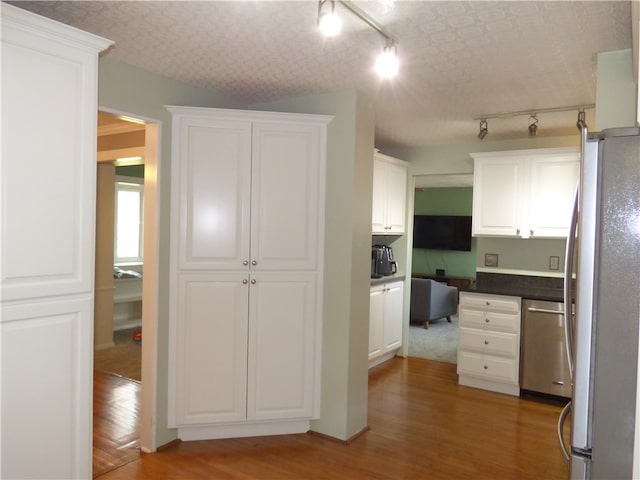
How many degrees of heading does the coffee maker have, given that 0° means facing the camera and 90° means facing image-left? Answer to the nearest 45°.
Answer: approximately 315°

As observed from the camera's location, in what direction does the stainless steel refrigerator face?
facing to the left of the viewer

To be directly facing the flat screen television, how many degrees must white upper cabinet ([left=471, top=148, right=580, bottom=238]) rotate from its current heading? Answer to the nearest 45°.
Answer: approximately 180°

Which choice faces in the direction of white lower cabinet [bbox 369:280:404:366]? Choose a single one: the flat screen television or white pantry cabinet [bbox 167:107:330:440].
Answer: the flat screen television

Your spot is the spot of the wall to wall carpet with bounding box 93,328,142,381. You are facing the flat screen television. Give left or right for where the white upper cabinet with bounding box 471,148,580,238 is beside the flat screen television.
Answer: right

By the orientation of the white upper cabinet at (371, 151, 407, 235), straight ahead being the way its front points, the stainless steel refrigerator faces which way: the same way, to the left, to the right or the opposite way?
the opposite way

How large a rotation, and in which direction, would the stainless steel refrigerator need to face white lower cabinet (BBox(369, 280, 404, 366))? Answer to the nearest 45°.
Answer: approximately 45° to its right

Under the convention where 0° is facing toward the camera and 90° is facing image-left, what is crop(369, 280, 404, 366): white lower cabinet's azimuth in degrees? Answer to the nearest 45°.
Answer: approximately 315°

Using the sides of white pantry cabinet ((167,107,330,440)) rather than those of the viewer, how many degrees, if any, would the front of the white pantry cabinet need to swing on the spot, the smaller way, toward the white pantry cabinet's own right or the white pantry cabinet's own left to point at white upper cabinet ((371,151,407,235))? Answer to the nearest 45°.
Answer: approximately 135° to the white pantry cabinet's own left

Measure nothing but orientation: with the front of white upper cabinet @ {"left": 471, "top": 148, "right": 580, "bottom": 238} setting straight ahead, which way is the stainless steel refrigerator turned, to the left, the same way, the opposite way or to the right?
to the right
